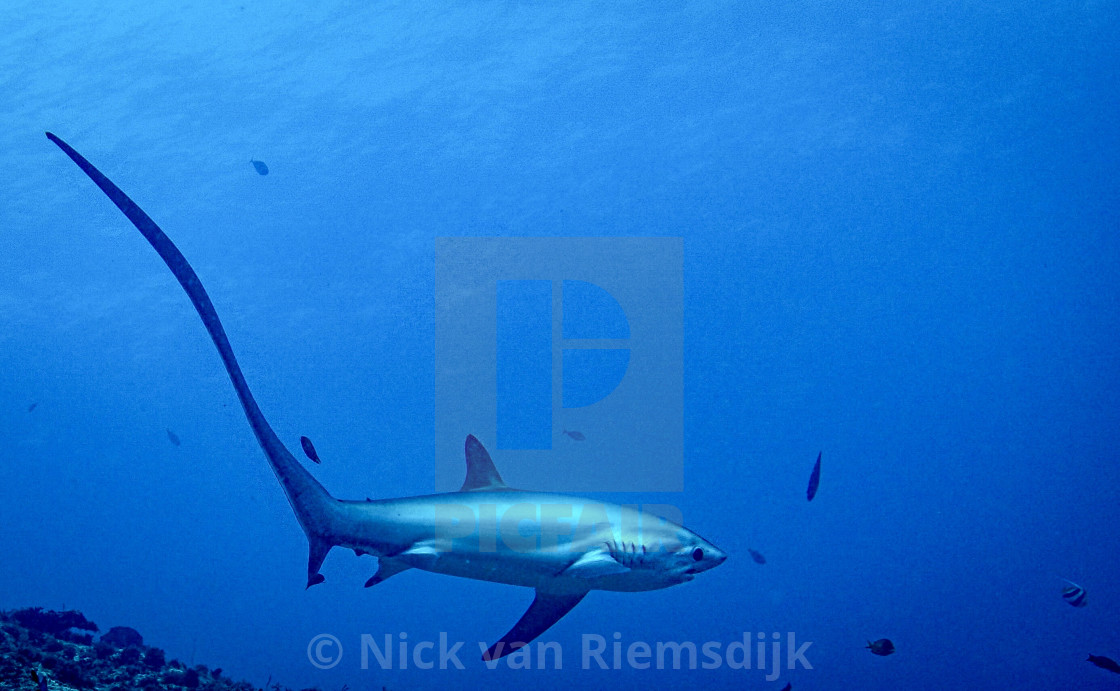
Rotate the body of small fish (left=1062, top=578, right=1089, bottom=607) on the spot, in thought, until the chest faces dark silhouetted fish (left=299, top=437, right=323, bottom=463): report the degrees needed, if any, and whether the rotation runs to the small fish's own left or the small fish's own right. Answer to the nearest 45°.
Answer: approximately 135° to the small fish's own right

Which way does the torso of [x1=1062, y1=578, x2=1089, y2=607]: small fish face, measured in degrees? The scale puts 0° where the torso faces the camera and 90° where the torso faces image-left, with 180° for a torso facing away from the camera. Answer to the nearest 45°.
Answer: approximately 270°
